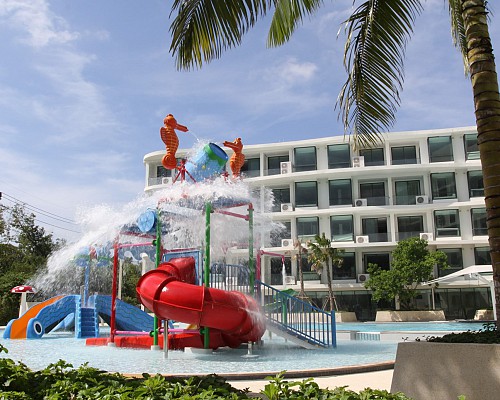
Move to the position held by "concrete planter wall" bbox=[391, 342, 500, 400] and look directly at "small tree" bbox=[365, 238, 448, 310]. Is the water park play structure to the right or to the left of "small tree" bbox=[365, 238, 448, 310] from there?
left

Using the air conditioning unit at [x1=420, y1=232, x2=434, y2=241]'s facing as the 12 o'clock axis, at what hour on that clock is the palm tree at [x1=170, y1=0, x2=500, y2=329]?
The palm tree is roughly at 12 o'clock from the air conditioning unit.

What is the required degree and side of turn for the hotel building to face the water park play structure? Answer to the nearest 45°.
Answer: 0° — it already faces it

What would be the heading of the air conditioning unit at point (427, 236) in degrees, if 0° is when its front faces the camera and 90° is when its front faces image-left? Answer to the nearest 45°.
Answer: approximately 0°

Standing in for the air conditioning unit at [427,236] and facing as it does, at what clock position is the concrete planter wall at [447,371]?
The concrete planter wall is roughly at 12 o'clock from the air conditioning unit.

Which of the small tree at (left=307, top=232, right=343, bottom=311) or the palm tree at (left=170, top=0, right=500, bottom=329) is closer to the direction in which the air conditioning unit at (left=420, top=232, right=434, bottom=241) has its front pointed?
the palm tree

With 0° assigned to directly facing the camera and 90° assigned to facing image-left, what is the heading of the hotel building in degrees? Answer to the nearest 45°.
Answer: approximately 0°

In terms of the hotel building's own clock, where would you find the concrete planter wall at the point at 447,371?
The concrete planter wall is roughly at 12 o'clock from the hotel building.
